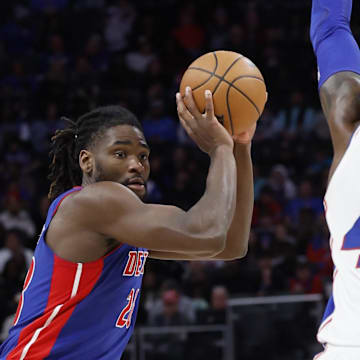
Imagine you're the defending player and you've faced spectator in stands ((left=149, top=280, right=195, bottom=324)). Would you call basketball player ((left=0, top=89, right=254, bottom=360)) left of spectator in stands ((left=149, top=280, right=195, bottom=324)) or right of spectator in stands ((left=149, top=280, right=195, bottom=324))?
left

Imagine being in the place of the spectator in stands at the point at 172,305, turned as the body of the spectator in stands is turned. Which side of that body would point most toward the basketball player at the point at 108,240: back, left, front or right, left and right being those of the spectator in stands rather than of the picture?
front

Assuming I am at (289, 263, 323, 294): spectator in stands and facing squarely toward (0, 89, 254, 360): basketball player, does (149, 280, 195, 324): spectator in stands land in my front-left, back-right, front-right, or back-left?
front-right

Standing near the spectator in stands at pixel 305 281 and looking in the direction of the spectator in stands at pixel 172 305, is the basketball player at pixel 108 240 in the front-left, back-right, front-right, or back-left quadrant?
front-left

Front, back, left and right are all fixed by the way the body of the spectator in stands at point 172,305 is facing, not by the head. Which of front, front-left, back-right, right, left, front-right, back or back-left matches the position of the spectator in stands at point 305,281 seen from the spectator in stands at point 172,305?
left

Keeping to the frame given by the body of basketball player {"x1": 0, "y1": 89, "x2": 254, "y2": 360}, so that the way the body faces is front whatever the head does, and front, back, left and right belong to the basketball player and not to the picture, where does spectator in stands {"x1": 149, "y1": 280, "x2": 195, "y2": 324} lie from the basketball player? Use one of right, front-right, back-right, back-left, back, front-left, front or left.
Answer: left

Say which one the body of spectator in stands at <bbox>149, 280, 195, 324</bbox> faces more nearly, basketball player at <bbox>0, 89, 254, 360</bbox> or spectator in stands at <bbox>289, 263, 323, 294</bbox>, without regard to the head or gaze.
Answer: the basketball player

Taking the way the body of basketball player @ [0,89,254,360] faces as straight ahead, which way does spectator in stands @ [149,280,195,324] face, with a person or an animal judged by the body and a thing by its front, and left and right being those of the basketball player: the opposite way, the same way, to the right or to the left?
to the right

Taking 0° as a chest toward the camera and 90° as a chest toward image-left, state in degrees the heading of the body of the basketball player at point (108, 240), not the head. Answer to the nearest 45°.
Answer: approximately 270°

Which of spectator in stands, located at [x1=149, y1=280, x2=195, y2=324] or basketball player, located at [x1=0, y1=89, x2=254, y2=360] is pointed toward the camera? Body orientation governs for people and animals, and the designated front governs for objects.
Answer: the spectator in stands

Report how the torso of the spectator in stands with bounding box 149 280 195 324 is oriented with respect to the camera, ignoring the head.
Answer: toward the camera

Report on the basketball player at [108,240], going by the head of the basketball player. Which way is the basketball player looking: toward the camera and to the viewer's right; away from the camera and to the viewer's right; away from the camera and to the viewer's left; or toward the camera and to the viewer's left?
toward the camera and to the viewer's right

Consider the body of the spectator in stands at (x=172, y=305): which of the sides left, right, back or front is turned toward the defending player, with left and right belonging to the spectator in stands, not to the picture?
front
